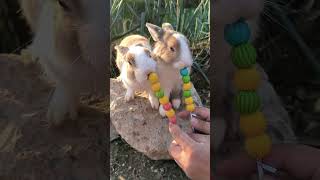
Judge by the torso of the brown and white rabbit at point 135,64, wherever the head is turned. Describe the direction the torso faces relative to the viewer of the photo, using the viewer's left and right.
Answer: facing the viewer and to the right of the viewer

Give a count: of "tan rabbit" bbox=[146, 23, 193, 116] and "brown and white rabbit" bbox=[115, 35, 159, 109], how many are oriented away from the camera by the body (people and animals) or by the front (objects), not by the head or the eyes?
0

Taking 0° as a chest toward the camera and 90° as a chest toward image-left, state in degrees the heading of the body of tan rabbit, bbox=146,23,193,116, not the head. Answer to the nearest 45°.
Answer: approximately 315°
